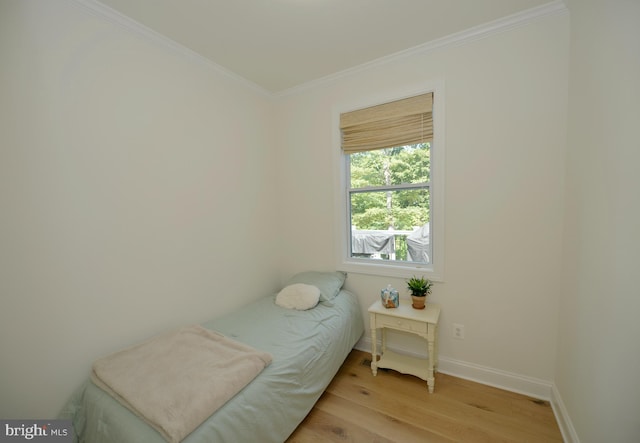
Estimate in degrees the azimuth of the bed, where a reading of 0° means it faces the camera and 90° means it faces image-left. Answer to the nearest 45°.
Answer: approximately 45°

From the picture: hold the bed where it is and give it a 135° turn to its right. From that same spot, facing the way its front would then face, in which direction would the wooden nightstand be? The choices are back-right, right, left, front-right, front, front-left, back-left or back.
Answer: right
